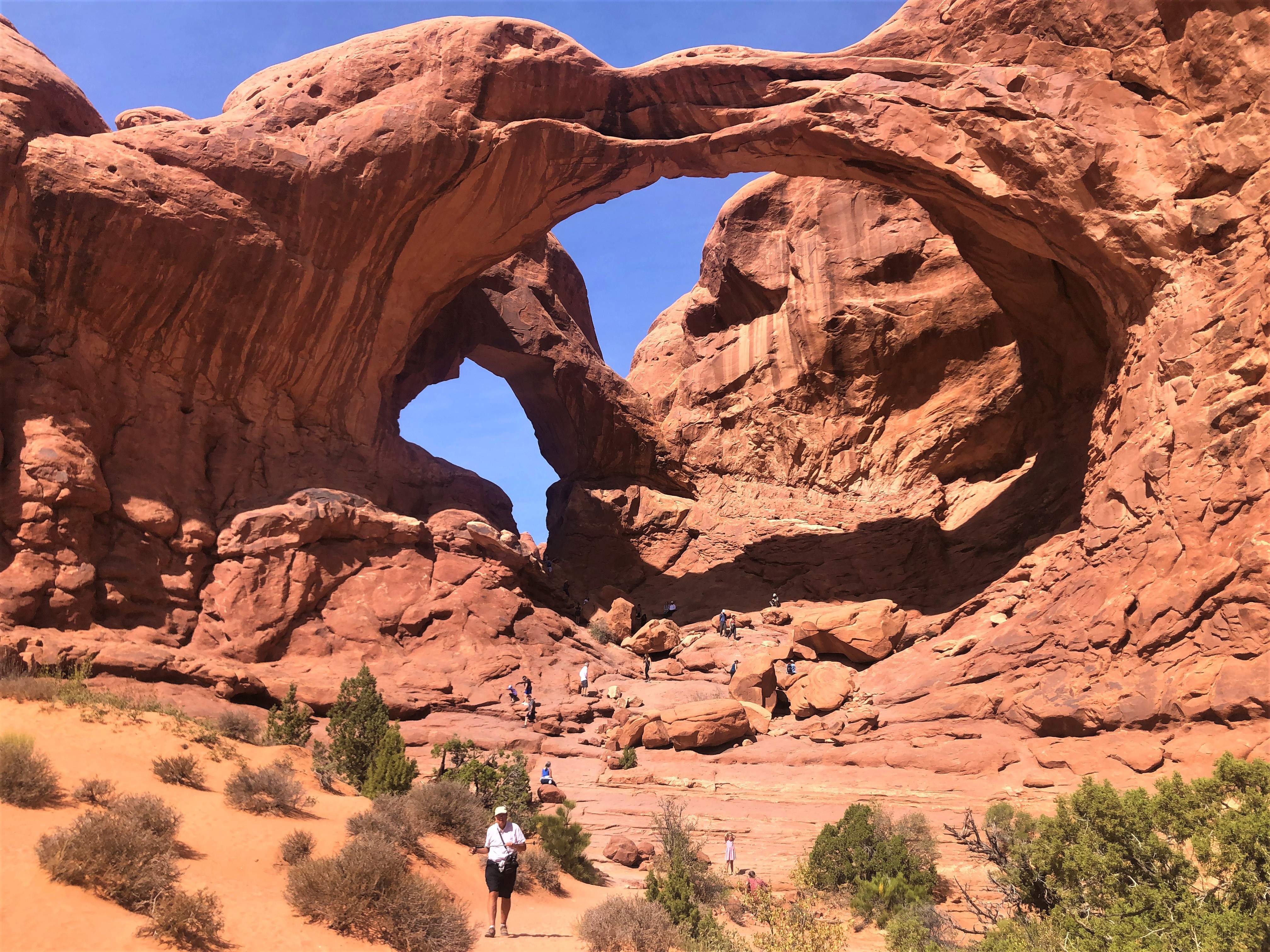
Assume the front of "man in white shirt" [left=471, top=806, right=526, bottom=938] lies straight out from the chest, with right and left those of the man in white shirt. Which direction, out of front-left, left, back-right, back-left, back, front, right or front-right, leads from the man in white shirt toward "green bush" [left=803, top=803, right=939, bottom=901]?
back-left

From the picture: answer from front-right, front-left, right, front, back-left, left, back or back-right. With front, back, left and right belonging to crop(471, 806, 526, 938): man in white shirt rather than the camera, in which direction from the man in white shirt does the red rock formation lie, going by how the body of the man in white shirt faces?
back

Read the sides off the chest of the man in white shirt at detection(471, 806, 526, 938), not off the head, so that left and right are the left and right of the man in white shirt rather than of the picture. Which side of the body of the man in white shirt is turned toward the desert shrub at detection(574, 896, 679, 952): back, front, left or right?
left

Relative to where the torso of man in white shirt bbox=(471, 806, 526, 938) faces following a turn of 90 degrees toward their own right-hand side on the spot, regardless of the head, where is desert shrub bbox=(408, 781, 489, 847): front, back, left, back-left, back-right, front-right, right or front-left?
right

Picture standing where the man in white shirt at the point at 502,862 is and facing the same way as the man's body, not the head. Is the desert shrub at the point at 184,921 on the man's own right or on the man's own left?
on the man's own right

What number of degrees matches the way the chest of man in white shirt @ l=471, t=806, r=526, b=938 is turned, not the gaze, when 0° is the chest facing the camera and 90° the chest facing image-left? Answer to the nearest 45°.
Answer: approximately 0°

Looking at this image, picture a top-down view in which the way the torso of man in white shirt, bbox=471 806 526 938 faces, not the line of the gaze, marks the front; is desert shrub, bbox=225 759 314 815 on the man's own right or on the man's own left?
on the man's own right

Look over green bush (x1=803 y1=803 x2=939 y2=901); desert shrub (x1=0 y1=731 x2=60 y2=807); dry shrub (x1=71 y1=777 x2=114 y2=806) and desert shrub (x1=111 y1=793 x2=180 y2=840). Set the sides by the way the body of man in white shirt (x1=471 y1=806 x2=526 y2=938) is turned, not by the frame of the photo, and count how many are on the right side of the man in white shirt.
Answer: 3

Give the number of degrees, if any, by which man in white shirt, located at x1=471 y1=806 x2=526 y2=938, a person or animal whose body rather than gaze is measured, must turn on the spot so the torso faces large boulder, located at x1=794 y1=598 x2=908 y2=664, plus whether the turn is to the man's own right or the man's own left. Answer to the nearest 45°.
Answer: approximately 135° to the man's own left

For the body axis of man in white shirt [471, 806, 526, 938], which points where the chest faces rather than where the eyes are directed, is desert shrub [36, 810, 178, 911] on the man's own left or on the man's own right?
on the man's own right

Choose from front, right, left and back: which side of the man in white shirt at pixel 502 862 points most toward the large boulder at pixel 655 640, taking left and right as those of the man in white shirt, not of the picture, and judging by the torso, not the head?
back

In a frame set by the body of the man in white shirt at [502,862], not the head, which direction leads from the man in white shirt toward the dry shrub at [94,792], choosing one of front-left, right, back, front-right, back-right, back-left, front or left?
right

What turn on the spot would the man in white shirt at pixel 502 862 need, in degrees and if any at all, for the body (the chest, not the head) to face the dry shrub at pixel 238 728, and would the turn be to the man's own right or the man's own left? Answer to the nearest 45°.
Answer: approximately 135° to the man's own right

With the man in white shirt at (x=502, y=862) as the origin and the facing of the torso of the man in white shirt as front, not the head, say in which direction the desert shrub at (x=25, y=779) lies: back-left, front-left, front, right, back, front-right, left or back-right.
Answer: right
